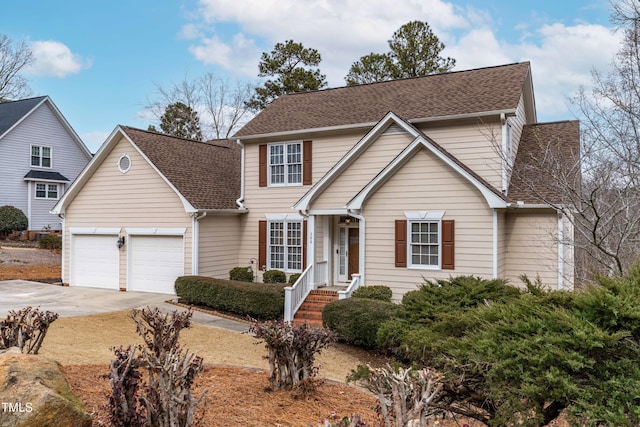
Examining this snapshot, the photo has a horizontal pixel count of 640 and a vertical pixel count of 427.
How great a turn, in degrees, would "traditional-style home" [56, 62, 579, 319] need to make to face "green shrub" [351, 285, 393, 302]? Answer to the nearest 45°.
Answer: approximately 45° to its left

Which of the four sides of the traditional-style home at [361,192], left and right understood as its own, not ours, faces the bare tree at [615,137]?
left

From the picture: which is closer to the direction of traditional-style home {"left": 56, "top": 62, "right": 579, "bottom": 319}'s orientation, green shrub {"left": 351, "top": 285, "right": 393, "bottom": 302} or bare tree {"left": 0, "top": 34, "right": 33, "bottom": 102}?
the green shrub

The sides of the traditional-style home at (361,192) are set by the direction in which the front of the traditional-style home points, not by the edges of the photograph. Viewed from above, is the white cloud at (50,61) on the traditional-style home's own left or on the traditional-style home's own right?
on the traditional-style home's own right

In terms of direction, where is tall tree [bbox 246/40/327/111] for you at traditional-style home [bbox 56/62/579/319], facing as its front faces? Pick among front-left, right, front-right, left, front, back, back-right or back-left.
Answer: back-right

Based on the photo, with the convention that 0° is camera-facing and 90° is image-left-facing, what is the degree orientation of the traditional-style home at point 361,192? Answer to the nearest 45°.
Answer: approximately 45°

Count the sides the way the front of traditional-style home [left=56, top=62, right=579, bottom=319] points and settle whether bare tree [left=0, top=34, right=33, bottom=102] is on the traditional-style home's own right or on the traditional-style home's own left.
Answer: on the traditional-style home's own right

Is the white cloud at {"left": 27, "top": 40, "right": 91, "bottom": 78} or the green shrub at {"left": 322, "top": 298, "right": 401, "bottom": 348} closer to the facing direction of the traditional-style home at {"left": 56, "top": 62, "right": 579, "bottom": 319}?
the green shrub

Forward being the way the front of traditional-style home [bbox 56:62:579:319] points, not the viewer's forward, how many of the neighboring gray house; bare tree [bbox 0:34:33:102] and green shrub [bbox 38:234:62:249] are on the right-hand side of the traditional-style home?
3

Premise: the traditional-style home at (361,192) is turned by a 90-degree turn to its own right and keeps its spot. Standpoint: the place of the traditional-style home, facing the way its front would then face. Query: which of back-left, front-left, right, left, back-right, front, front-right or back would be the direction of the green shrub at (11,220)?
front
